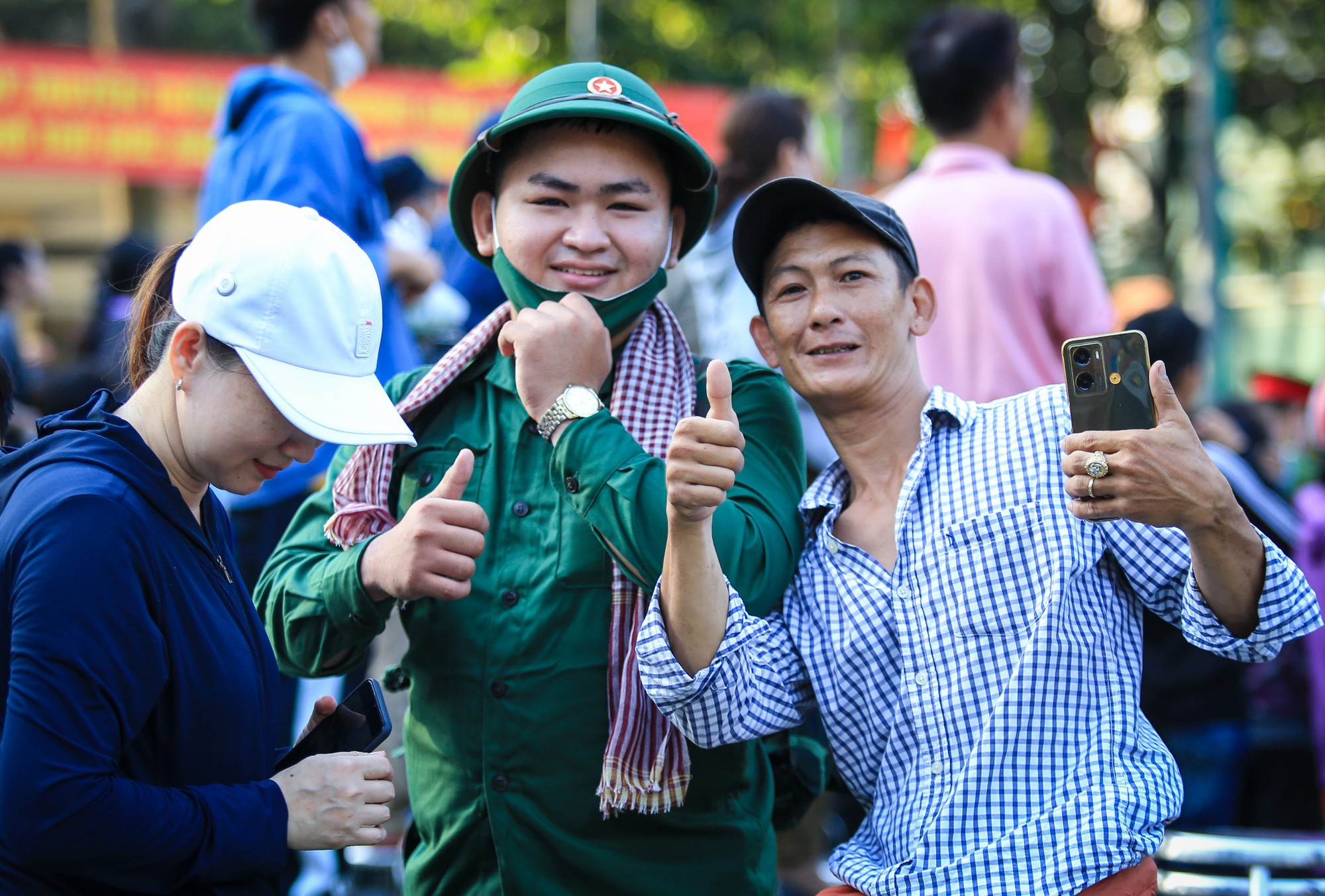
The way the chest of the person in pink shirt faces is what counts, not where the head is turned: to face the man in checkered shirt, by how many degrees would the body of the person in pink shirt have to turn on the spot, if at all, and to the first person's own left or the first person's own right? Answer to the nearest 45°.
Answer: approximately 135° to the first person's own right

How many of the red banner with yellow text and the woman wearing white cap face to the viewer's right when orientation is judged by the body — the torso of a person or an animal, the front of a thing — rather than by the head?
1

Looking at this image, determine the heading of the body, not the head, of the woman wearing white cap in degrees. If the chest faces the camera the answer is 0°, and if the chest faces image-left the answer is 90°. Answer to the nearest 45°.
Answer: approximately 270°

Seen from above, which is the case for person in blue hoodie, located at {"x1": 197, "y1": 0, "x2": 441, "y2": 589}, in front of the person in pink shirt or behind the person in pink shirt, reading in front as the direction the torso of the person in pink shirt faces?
behind

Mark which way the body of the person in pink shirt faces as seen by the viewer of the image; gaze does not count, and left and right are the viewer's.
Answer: facing away from the viewer and to the right of the viewer

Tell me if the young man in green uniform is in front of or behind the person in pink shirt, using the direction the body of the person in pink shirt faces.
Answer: behind

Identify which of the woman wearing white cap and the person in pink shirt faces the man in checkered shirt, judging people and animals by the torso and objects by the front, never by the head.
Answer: the woman wearing white cap

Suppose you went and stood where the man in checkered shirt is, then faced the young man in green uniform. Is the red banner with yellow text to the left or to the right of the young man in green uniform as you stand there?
right

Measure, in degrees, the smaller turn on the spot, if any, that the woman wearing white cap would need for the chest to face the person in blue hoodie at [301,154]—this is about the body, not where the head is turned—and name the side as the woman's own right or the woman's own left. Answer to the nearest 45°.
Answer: approximately 90° to the woman's own left

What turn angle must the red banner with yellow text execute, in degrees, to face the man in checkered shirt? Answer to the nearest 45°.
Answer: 0° — it already faces them

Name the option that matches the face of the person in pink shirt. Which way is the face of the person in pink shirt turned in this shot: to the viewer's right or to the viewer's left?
to the viewer's right
